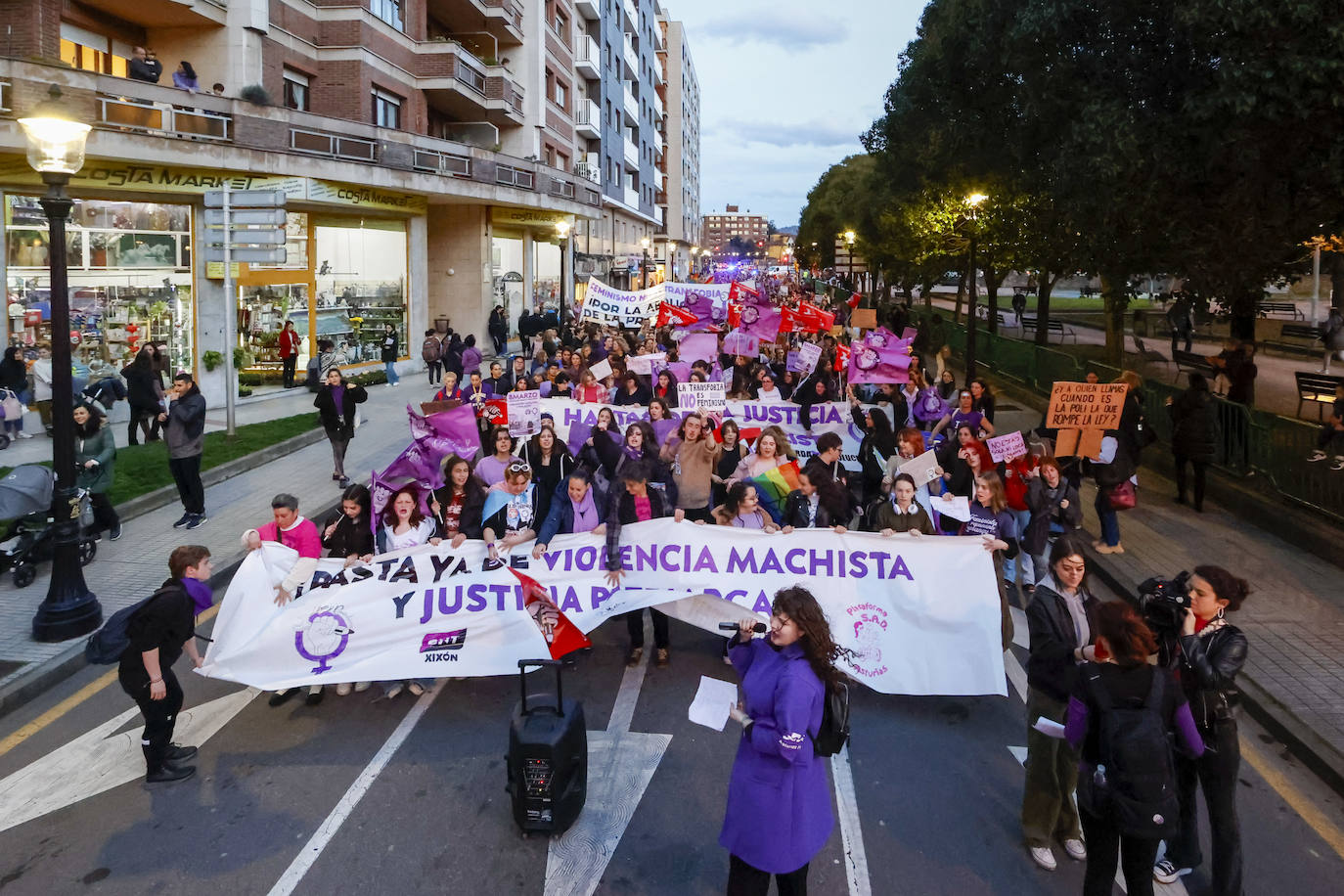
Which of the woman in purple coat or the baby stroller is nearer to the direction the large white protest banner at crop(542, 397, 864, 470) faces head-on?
the woman in purple coat

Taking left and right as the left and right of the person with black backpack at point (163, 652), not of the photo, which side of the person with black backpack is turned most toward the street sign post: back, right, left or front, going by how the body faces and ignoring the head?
left

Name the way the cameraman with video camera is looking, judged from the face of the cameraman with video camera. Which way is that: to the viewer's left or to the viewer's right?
to the viewer's left

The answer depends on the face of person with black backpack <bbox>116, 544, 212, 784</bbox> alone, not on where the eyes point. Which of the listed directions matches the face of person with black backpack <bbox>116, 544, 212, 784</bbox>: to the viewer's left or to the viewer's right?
to the viewer's right

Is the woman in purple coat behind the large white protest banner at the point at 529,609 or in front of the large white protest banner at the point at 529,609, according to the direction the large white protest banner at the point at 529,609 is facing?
in front

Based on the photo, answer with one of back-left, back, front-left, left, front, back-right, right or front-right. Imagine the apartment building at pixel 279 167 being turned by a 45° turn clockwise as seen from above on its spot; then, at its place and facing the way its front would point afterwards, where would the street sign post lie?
front

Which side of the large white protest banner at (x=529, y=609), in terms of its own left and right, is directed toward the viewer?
front

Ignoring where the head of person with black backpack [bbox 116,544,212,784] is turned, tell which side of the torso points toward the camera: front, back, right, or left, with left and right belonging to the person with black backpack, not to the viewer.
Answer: right

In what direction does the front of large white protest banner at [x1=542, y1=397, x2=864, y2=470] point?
toward the camera

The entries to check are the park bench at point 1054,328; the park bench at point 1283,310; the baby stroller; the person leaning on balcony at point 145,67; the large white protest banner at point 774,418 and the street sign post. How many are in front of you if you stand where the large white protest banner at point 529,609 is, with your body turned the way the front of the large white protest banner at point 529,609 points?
0

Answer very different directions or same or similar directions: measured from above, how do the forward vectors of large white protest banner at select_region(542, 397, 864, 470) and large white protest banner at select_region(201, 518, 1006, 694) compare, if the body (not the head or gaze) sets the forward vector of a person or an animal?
same or similar directions

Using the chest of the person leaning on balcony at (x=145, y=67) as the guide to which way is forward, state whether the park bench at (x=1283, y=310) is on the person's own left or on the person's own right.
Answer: on the person's own left

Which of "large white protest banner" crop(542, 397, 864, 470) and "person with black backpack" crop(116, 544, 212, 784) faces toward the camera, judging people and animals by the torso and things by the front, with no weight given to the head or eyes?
the large white protest banner

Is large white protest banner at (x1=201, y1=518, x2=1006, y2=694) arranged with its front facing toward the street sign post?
no

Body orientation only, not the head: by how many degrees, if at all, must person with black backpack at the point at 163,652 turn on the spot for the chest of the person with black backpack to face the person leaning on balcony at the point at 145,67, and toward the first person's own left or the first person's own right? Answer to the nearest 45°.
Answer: approximately 90° to the first person's own left

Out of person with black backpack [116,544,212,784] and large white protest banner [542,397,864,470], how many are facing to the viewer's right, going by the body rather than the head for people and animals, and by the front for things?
1
